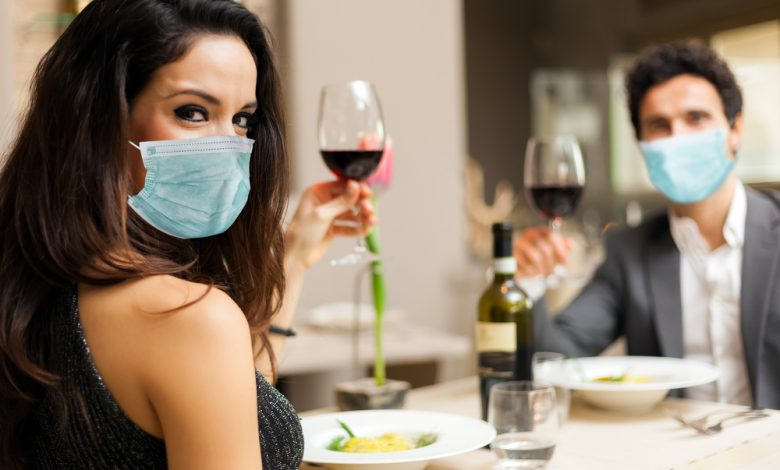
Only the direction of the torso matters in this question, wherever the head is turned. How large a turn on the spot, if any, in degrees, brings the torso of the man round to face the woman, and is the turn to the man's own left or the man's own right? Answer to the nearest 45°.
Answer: approximately 45° to the man's own right

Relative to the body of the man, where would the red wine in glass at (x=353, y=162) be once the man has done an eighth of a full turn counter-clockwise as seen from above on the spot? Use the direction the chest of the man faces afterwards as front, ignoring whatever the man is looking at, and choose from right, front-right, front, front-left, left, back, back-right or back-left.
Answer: right

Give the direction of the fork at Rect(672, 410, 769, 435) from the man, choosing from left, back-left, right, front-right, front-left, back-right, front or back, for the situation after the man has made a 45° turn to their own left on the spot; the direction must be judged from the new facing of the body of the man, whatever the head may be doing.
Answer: front-right

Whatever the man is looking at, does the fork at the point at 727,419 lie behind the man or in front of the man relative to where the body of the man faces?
in front

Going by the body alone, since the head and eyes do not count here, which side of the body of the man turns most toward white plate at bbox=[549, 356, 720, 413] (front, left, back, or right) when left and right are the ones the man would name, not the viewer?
front

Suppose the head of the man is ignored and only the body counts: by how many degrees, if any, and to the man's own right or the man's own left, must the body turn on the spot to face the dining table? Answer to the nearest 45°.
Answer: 0° — they already face it

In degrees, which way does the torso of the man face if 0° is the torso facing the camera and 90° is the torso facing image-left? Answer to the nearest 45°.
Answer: approximately 0°
